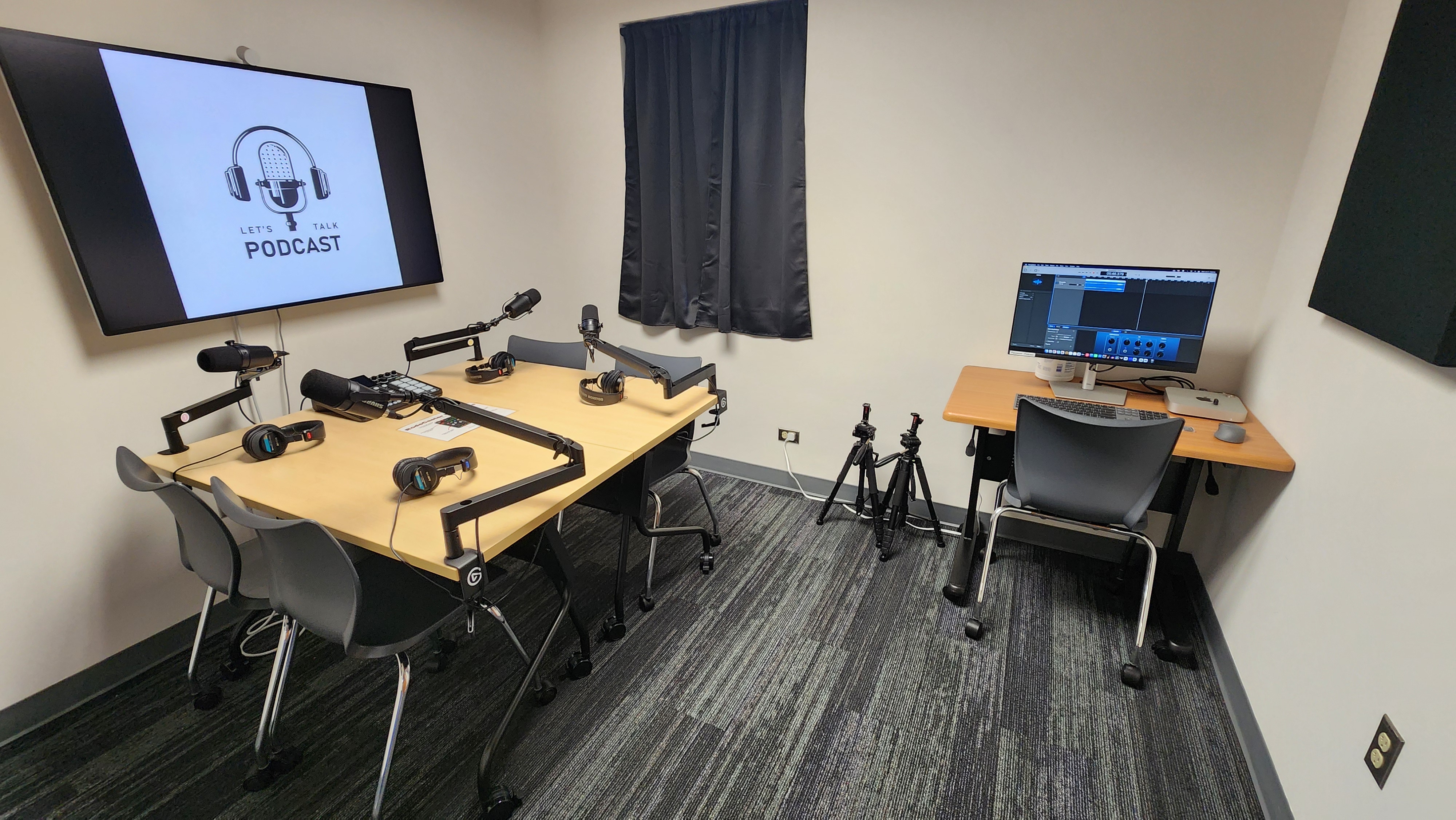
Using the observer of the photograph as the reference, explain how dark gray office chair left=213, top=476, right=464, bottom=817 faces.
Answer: facing away from the viewer and to the right of the viewer

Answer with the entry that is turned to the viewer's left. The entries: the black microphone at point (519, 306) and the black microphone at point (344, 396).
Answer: the black microphone at point (344, 396)

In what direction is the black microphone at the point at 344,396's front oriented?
to the viewer's left

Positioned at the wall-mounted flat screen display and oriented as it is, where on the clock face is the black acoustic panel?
The black acoustic panel is roughly at 12 o'clock from the wall-mounted flat screen display.

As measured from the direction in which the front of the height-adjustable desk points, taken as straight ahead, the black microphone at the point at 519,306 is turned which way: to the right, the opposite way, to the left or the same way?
the opposite way

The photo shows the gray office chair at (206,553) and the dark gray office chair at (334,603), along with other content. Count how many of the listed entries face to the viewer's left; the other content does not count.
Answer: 0

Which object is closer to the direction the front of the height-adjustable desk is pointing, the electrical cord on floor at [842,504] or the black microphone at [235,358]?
the black microphone

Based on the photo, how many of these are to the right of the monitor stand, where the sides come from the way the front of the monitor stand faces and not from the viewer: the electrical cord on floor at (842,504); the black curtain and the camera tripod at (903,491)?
3

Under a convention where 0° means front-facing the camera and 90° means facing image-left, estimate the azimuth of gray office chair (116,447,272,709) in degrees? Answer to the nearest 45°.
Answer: approximately 225°

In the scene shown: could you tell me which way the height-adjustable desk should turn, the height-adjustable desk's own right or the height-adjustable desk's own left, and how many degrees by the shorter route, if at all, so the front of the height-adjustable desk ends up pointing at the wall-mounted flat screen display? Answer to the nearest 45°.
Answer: approximately 45° to the height-adjustable desk's own right

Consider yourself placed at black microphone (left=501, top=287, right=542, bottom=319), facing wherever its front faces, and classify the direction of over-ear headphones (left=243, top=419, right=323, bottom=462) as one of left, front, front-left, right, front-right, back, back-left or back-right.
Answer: back

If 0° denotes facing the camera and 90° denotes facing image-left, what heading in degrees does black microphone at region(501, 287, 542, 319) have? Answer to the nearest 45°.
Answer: approximately 225°

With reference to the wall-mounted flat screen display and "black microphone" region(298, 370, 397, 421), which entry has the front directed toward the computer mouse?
the wall-mounted flat screen display

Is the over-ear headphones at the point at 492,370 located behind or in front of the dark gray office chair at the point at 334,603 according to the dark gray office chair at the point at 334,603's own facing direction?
in front
